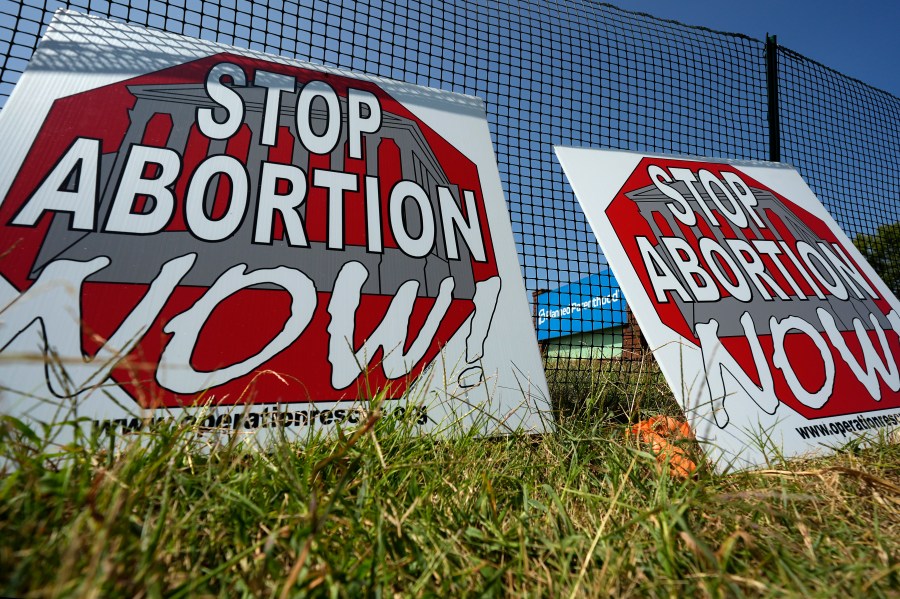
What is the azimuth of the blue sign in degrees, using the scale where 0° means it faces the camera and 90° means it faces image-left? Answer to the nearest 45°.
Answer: approximately 45°

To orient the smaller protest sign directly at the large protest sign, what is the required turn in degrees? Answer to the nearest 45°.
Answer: approximately 90° to its right

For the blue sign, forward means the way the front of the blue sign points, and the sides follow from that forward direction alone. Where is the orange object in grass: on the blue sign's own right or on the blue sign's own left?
on the blue sign's own left
